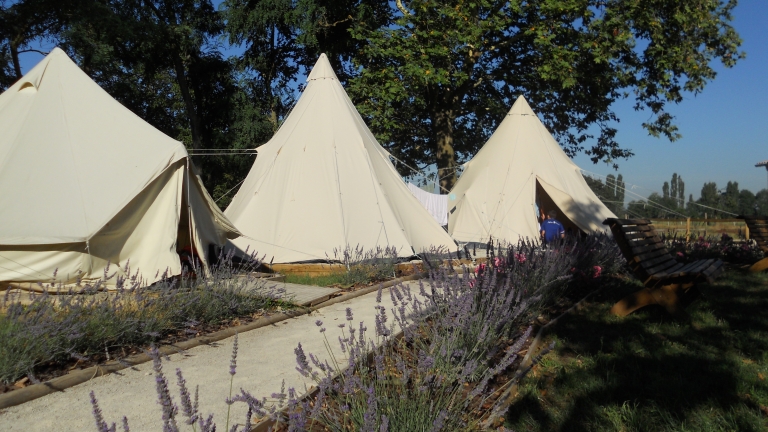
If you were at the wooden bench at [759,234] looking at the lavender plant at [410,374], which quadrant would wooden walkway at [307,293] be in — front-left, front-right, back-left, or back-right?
front-right

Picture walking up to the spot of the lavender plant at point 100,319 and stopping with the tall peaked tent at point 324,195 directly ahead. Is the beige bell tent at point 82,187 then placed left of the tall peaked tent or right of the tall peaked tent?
left

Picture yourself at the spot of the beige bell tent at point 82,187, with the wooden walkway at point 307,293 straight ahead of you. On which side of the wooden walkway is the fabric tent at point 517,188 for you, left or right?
left

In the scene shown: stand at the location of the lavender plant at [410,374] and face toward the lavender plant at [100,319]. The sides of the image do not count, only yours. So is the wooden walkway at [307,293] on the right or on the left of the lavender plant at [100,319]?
right

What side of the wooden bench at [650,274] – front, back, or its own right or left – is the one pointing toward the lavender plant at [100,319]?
right

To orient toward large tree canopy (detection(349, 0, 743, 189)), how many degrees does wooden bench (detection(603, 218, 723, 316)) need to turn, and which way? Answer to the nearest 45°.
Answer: approximately 135° to its left

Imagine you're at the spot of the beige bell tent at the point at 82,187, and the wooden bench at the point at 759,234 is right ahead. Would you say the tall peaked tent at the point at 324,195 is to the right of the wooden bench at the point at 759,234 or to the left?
left

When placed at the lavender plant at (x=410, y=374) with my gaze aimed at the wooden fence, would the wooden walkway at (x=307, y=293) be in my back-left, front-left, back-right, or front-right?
front-left

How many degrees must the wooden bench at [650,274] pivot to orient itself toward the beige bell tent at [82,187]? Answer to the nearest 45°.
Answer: approximately 135° to its right

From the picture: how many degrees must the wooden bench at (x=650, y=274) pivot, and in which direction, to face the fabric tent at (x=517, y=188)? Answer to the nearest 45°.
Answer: approximately 135° to its left

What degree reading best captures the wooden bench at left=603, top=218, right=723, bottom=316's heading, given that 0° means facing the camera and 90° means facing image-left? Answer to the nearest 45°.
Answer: approximately 315°

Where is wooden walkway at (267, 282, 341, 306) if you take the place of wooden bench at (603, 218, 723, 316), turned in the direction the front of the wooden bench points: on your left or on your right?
on your right
